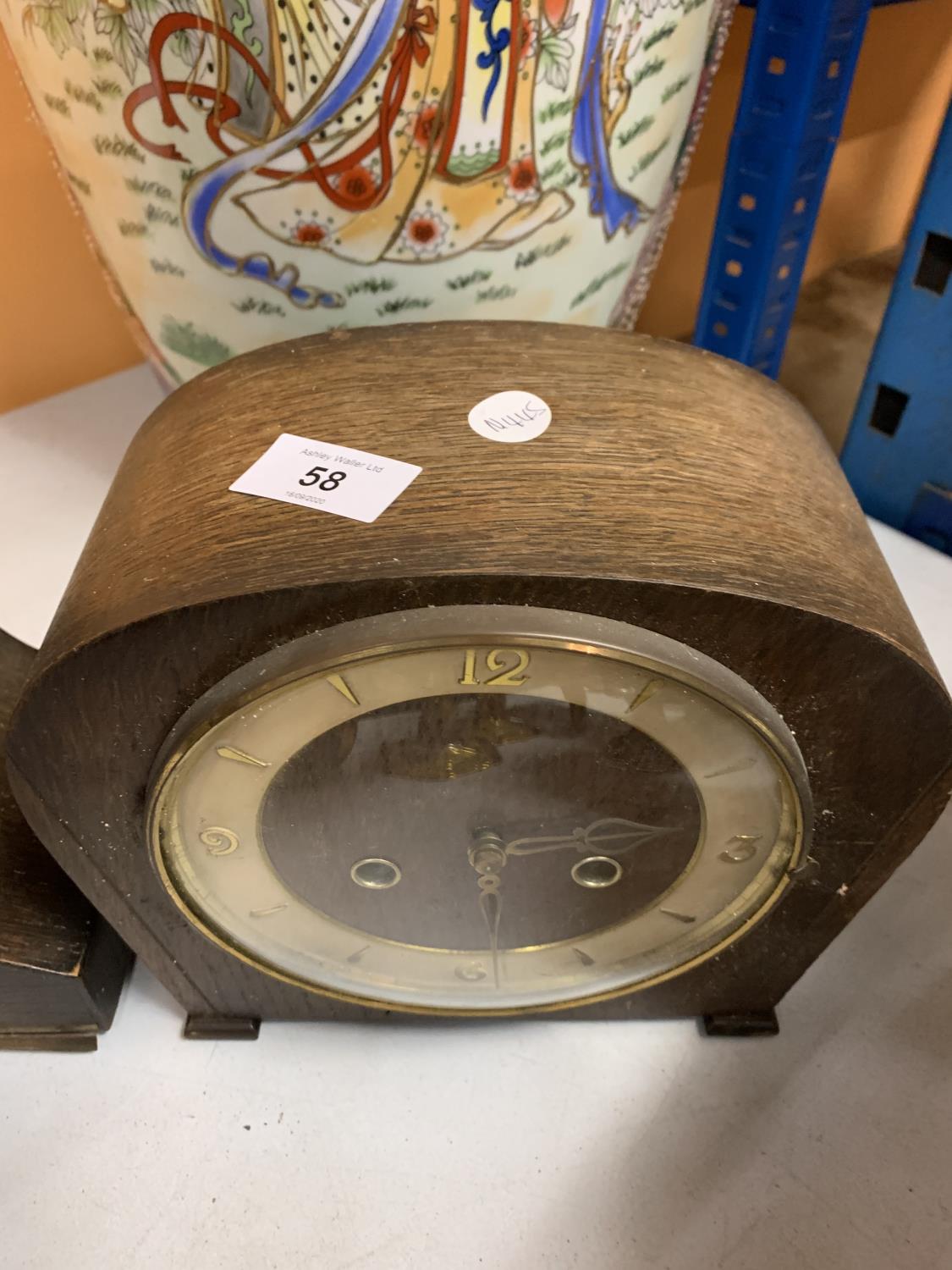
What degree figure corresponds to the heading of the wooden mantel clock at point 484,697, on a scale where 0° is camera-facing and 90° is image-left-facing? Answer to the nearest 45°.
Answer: approximately 0°

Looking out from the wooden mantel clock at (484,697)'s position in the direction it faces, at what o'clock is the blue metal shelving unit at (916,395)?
The blue metal shelving unit is roughly at 7 o'clock from the wooden mantel clock.

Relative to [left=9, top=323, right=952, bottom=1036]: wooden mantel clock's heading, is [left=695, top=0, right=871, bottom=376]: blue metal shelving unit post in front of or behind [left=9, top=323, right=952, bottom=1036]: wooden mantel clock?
behind
